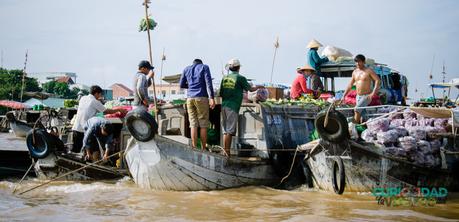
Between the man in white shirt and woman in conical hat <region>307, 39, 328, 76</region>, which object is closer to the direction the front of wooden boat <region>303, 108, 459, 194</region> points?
the man in white shirt

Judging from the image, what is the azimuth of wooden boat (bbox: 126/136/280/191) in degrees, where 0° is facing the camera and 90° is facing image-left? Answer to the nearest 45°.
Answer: approximately 45°

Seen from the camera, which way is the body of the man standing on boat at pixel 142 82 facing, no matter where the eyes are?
to the viewer's right

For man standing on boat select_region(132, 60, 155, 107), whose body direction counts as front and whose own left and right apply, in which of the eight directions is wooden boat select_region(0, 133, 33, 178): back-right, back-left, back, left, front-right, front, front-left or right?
back-left

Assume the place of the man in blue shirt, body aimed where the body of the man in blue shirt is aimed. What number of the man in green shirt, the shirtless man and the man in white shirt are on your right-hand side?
2

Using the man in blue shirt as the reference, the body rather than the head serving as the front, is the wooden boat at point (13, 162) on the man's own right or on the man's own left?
on the man's own left

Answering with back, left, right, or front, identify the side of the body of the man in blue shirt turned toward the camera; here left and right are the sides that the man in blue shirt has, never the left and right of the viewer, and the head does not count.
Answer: back
